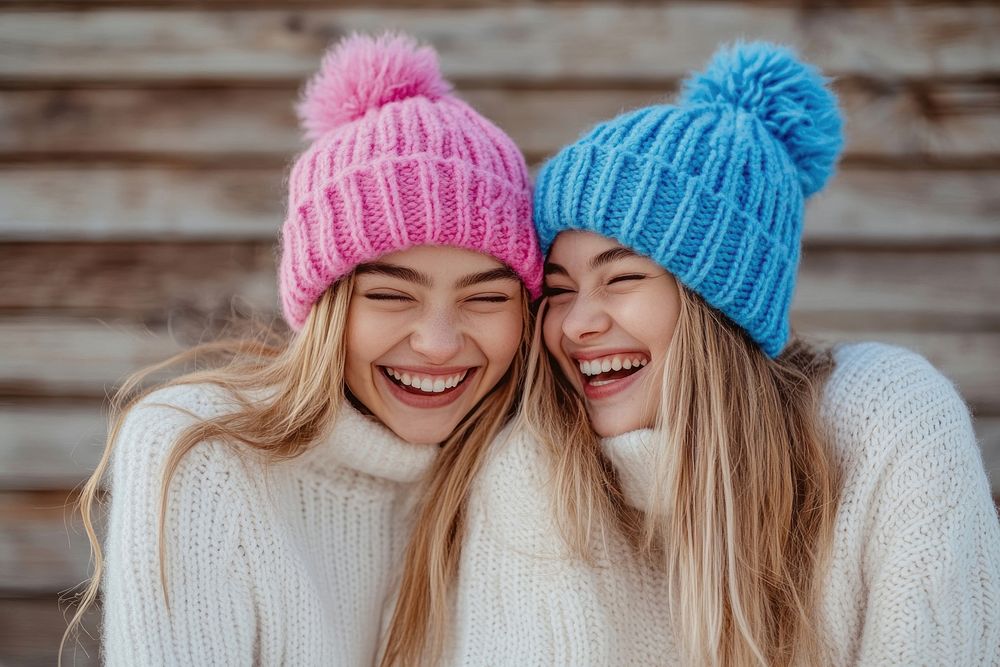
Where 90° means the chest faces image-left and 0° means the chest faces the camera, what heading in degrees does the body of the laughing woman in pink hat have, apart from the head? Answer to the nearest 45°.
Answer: approximately 315°
